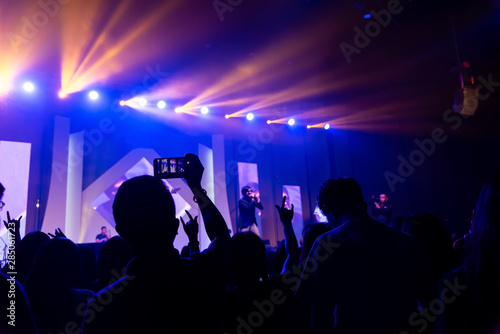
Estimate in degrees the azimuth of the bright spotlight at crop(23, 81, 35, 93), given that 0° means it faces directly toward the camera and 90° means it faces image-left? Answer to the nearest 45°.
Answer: approximately 0°

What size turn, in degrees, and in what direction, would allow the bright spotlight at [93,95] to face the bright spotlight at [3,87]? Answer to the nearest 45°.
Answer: approximately 90° to its right

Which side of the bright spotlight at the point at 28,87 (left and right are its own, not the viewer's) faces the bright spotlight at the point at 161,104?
left

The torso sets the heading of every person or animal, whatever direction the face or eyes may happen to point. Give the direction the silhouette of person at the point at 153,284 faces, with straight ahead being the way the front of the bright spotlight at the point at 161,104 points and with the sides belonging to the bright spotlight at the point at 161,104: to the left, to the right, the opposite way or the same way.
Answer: the opposite way

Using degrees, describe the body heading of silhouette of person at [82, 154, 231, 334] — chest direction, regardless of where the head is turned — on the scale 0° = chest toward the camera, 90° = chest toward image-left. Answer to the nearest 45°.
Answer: approximately 180°

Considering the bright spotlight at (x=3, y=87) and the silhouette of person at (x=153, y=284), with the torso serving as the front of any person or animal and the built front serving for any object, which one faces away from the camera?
the silhouette of person

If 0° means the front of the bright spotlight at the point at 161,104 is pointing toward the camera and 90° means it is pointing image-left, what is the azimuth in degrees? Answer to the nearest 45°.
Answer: approximately 0°

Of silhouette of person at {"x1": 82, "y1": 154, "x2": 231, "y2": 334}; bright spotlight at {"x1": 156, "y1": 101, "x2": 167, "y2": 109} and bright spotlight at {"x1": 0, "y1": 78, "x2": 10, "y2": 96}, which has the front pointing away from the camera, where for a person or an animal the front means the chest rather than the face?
the silhouette of person

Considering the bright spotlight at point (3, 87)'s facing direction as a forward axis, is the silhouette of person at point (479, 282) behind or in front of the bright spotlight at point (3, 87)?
in front

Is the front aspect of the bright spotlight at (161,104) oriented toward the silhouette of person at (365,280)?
yes

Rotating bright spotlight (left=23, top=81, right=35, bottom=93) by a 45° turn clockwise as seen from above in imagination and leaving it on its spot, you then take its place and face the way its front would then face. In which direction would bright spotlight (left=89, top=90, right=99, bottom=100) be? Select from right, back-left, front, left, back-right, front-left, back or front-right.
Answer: back-left

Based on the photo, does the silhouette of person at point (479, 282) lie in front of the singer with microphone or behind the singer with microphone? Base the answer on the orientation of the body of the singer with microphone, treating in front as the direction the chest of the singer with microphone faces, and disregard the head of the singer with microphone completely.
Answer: in front

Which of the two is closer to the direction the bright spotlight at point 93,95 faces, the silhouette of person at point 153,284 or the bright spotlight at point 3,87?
the silhouette of person

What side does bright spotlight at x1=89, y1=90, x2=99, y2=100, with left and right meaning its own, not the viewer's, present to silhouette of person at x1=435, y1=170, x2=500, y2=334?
front
